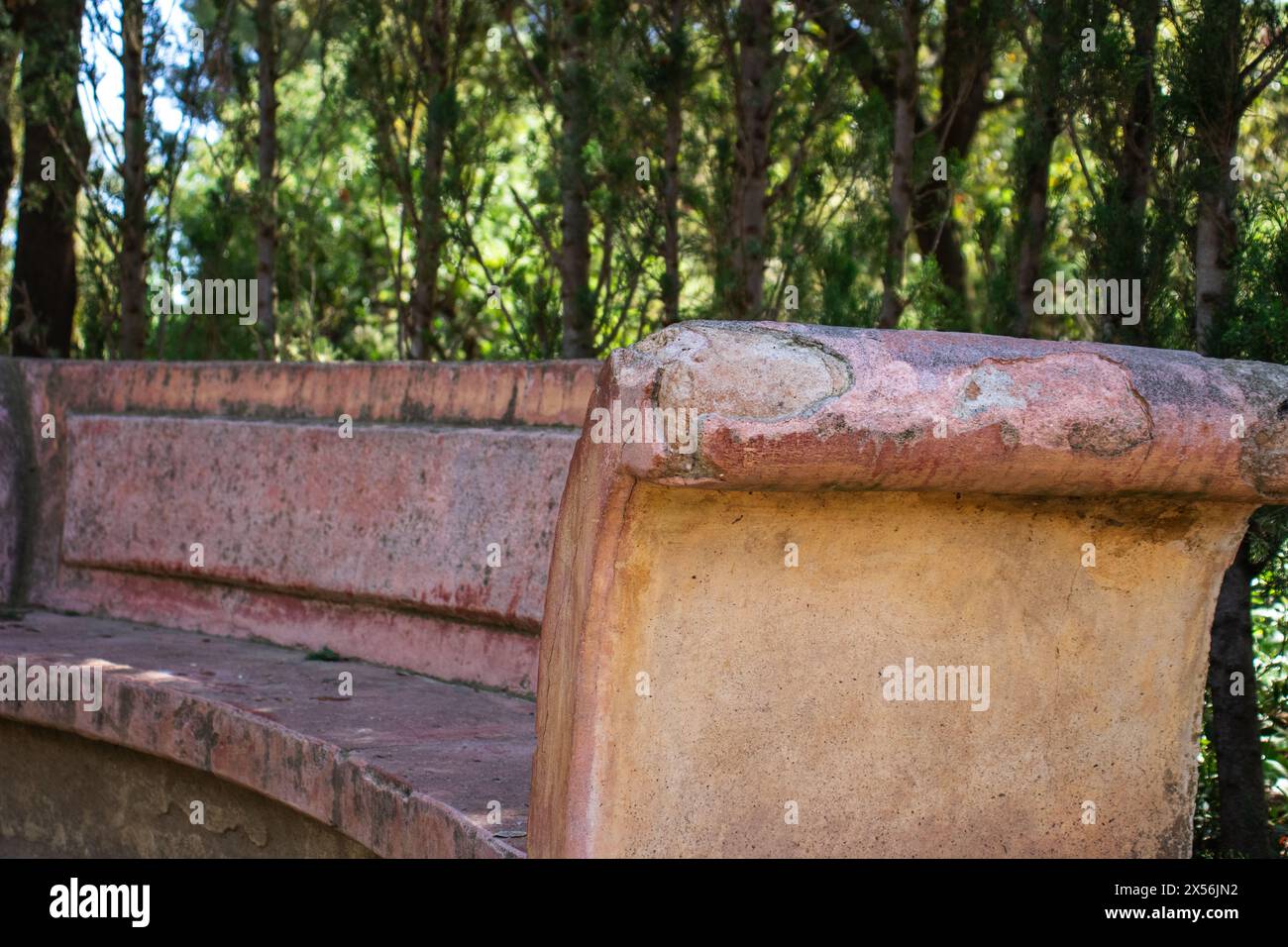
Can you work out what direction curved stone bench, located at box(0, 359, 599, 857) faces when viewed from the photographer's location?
facing the viewer and to the left of the viewer

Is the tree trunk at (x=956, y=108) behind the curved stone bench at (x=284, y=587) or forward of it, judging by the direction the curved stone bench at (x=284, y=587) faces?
behind
